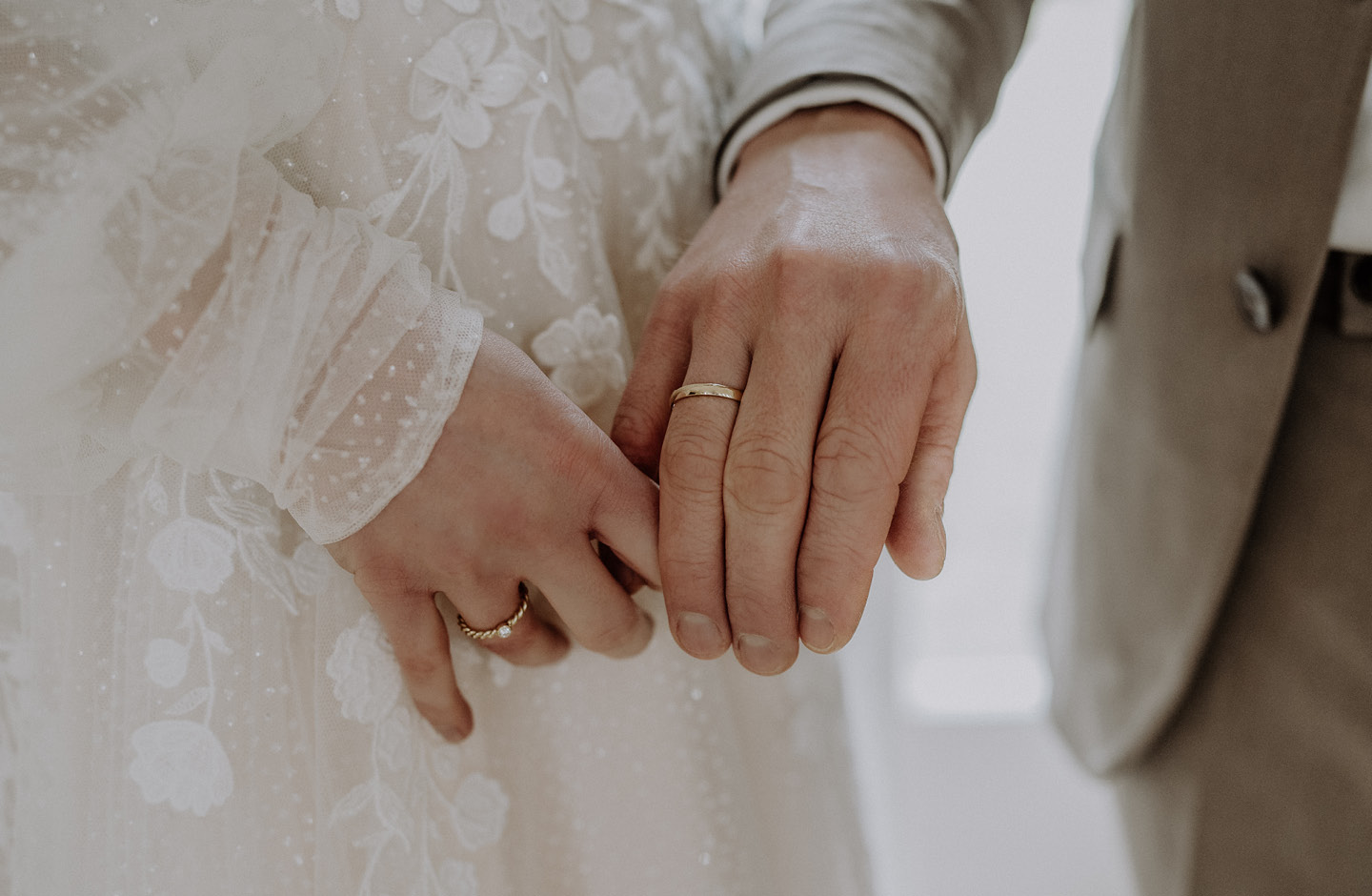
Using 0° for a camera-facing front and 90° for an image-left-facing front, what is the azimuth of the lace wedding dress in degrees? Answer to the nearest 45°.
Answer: approximately 315°
